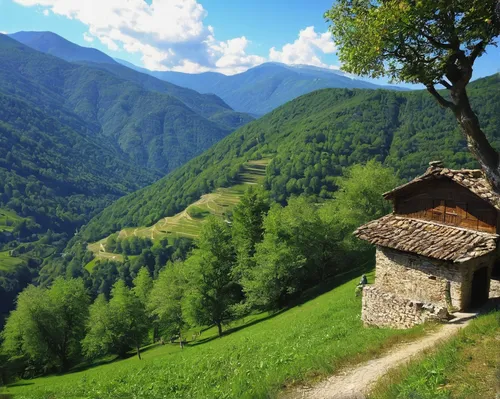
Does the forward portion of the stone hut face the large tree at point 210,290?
no
